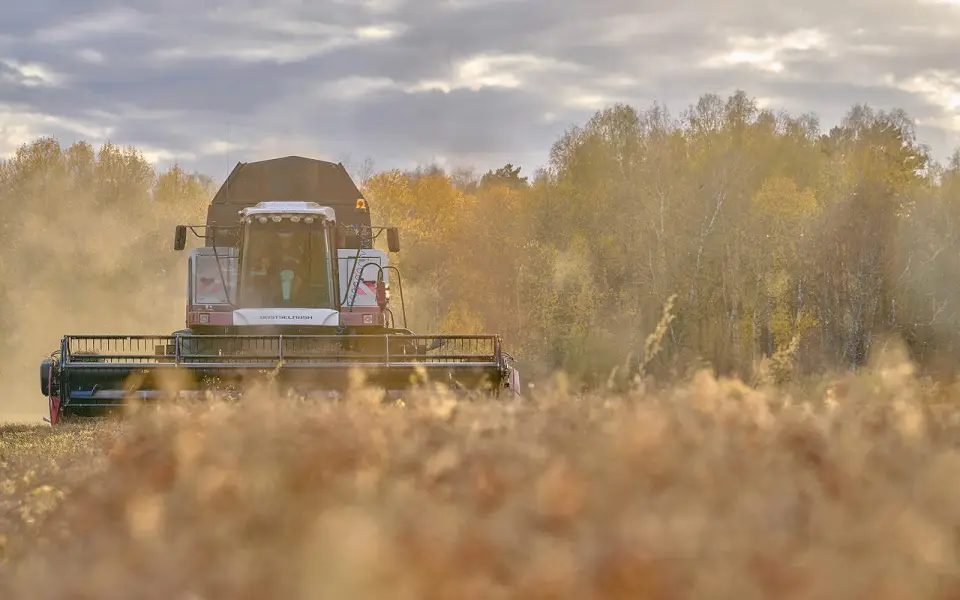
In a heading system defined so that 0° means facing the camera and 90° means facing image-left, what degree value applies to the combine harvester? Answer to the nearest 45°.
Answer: approximately 0°
